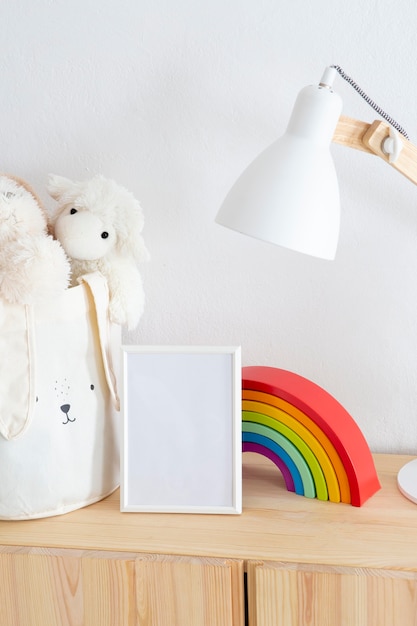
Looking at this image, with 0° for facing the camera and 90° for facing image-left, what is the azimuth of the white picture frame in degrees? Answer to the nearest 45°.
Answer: approximately 0°

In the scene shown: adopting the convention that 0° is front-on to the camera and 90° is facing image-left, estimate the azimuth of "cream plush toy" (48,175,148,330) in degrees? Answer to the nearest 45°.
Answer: approximately 45°
